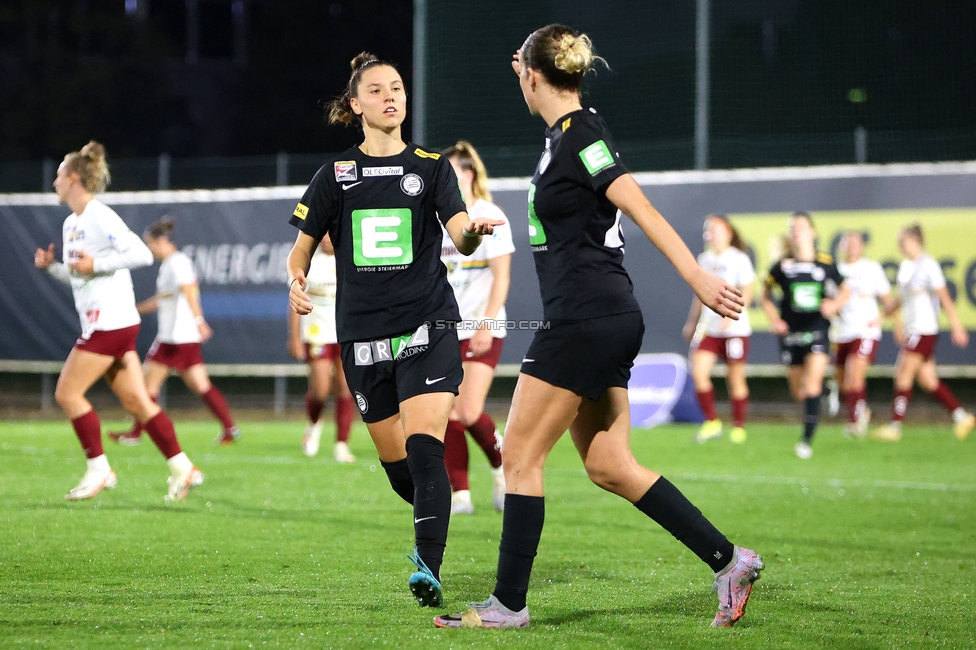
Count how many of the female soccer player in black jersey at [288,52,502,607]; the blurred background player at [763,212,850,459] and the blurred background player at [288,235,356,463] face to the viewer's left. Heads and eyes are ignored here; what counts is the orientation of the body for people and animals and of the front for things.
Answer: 0

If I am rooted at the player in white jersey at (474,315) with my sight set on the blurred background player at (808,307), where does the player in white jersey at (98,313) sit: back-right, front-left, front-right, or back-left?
back-left

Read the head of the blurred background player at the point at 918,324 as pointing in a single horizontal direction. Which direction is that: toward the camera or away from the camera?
toward the camera

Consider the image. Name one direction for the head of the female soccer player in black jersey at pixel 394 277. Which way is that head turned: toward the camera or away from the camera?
toward the camera

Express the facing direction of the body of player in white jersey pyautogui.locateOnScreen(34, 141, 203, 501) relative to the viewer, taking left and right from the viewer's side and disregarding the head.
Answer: facing to the left of the viewer

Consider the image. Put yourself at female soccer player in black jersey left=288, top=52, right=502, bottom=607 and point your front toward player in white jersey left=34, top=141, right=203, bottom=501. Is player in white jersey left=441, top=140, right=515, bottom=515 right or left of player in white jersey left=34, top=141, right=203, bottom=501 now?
right

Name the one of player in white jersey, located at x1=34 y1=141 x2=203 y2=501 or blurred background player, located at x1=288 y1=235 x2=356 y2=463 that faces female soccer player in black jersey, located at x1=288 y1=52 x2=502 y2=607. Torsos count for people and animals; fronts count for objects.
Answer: the blurred background player

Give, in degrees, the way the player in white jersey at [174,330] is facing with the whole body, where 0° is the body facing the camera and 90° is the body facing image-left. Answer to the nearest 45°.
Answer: approximately 90°

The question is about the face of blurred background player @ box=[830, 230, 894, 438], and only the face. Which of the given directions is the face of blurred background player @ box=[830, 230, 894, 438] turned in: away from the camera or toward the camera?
toward the camera

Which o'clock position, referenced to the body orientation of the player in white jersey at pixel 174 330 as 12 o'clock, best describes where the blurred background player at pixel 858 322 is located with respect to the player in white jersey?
The blurred background player is roughly at 6 o'clock from the player in white jersey.

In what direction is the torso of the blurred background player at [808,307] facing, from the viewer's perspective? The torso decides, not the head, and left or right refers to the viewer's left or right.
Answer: facing the viewer

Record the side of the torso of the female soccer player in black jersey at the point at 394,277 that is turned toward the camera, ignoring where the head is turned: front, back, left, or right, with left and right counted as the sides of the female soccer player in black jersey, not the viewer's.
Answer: front
